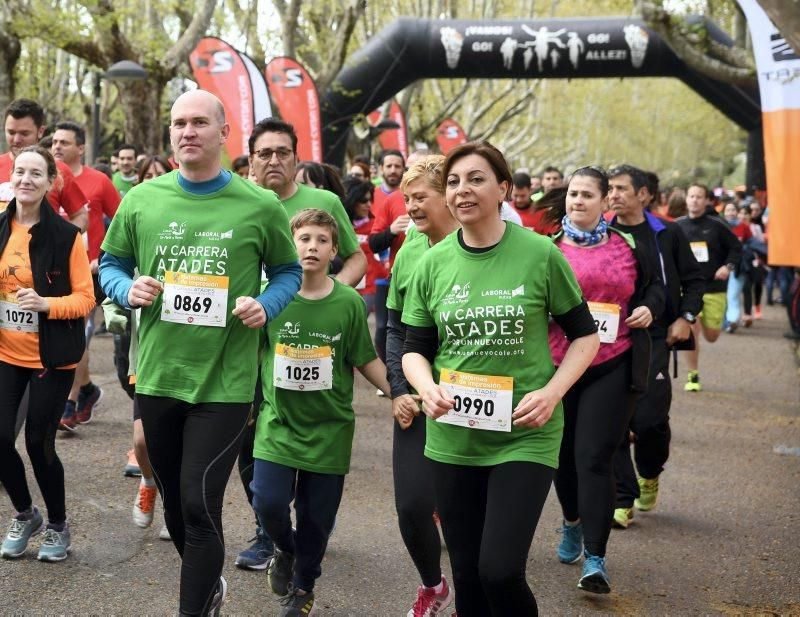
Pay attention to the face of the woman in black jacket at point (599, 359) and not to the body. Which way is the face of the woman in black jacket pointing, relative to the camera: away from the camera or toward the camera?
toward the camera

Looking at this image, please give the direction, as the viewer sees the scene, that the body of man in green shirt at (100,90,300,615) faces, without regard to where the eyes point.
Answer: toward the camera

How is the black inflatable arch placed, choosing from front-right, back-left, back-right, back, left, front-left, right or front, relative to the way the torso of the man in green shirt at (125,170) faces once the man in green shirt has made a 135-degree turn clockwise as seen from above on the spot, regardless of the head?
right

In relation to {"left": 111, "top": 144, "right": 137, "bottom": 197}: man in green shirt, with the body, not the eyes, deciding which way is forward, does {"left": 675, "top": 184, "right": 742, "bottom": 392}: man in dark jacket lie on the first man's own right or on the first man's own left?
on the first man's own left

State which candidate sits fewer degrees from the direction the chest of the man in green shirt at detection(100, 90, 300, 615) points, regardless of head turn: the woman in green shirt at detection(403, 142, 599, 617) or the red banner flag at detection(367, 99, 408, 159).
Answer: the woman in green shirt

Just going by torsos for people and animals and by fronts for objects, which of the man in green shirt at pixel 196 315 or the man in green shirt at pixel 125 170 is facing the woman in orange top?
the man in green shirt at pixel 125 170

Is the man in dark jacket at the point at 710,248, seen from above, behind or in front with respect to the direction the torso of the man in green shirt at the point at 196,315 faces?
behind

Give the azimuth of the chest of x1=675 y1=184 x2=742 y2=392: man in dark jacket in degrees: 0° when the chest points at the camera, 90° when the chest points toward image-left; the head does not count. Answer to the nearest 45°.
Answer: approximately 45°

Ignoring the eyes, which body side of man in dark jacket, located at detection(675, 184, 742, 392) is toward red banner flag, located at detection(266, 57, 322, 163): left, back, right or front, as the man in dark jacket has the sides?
right

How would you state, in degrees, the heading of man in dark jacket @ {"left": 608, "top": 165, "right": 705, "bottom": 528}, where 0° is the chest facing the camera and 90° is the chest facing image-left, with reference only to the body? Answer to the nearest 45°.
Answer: approximately 45°

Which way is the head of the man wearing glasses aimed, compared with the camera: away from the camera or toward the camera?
toward the camera

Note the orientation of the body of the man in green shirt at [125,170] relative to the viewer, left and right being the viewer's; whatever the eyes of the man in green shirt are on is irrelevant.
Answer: facing the viewer

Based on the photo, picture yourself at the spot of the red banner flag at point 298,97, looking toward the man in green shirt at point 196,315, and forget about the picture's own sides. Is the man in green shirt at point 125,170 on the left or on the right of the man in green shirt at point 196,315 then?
right

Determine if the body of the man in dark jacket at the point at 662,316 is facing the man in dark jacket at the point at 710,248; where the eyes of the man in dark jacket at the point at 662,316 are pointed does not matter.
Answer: no

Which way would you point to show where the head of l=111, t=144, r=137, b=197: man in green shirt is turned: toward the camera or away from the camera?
toward the camera

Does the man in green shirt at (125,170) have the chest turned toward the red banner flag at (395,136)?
no

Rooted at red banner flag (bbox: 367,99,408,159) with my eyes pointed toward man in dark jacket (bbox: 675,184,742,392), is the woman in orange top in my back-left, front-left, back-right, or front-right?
front-right

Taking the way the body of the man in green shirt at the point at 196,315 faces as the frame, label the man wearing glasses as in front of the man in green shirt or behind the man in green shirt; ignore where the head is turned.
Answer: behind
